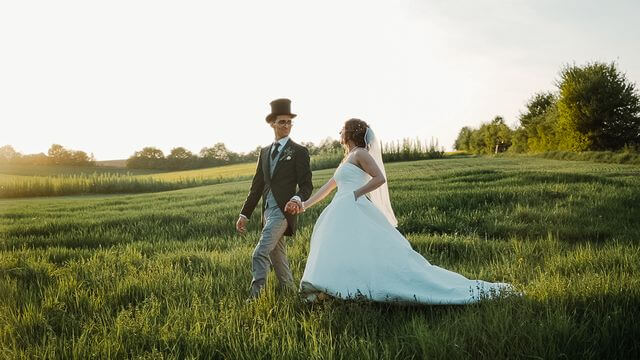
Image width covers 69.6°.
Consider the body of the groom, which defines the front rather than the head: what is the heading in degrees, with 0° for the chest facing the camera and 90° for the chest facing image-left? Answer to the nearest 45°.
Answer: approximately 45°

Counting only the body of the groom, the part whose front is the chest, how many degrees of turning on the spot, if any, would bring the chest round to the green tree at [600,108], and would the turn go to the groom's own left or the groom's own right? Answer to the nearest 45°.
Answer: approximately 180°

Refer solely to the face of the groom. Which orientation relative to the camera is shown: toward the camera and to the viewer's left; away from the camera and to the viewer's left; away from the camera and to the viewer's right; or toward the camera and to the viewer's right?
toward the camera and to the viewer's right

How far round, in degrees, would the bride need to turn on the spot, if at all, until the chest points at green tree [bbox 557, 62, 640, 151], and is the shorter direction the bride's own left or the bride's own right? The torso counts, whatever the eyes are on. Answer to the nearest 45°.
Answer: approximately 135° to the bride's own right

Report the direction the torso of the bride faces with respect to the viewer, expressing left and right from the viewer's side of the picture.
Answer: facing to the left of the viewer

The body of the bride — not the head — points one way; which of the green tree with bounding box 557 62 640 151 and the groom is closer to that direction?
the groom

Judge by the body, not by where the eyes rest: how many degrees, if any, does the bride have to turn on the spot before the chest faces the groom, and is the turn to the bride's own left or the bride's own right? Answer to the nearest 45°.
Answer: approximately 45° to the bride's own right

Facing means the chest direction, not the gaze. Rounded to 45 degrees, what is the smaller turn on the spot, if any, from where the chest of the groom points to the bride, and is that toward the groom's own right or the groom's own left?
approximately 90° to the groom's own left
